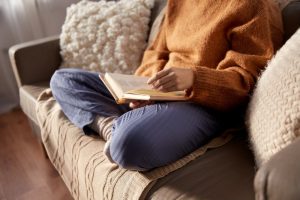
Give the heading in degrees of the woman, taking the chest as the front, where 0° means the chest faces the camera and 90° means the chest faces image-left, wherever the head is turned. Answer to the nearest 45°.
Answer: approximately 45°

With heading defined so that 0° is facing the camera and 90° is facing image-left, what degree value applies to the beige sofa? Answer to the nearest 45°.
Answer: approximately 45°
